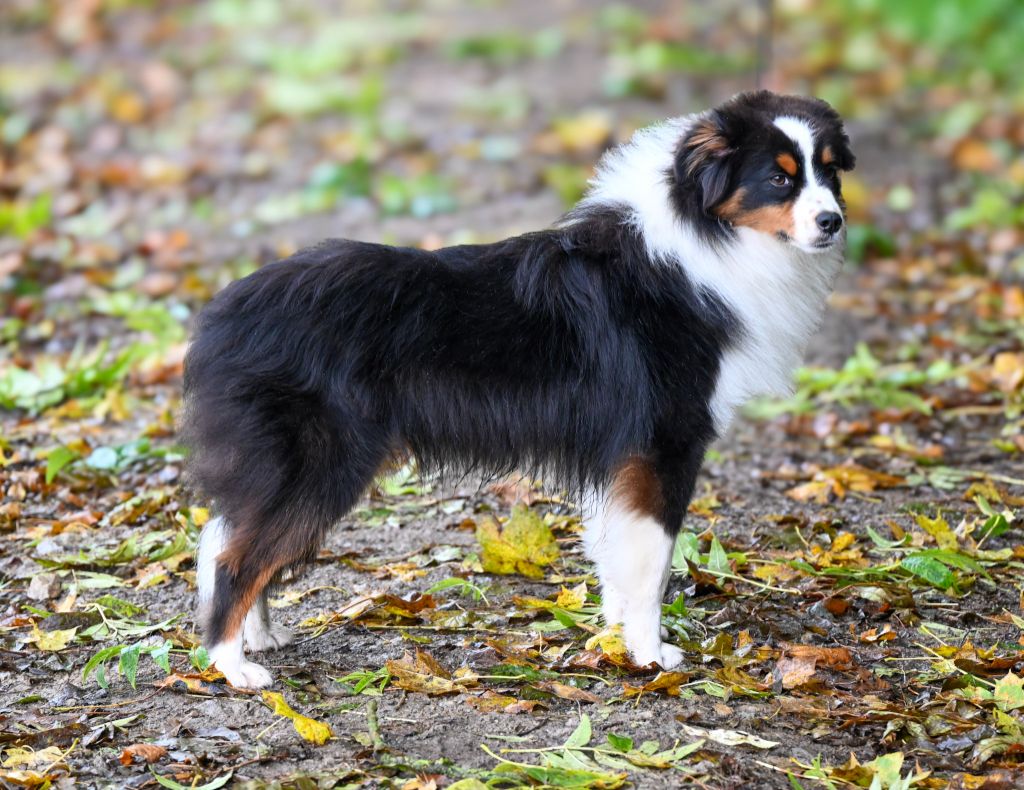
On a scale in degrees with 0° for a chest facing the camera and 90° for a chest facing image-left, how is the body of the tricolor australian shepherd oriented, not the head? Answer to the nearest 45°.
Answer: approximately 270°

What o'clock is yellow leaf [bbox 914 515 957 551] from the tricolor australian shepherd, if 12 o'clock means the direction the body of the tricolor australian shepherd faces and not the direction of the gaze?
The yellow leaf is roughly at 11 o'clock from the tricolor australian shepherd.

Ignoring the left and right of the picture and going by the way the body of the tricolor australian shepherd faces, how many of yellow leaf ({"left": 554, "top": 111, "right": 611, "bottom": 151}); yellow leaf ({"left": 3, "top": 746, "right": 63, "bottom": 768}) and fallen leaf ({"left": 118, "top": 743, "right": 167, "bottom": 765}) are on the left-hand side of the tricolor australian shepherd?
1

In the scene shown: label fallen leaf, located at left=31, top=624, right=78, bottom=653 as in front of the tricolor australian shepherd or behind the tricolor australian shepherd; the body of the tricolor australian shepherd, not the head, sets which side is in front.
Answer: behind

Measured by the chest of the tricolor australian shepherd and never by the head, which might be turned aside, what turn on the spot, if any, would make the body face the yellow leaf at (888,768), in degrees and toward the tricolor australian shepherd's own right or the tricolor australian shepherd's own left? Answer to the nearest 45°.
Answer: approximately 45° to the tricolor australian shepherd's own right

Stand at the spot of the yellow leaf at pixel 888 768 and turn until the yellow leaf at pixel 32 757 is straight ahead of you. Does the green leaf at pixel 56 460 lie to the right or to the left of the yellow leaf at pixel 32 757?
right

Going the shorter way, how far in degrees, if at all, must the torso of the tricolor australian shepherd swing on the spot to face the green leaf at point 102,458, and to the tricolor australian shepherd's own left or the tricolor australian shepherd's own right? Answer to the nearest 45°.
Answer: approximately 135° to the tricolor australian shepherd's own left
